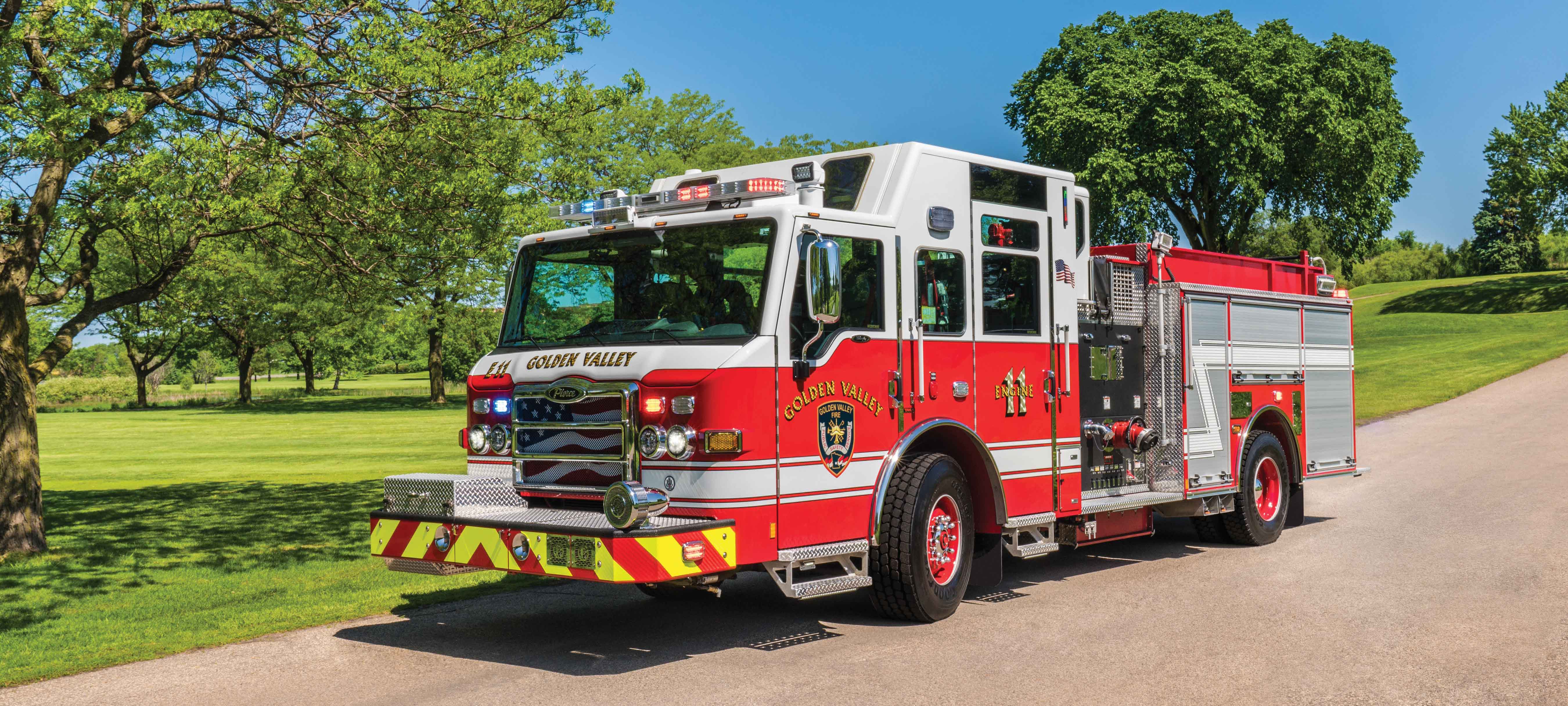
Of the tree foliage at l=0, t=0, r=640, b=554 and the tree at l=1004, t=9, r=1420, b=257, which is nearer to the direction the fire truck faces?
the tree foliage

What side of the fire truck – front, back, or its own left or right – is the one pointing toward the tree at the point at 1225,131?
back

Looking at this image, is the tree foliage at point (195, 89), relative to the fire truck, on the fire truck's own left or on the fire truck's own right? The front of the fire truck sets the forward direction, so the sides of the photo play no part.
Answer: on the fire truck's own right

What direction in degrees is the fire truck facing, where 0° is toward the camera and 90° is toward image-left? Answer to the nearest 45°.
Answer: approximately 45°
